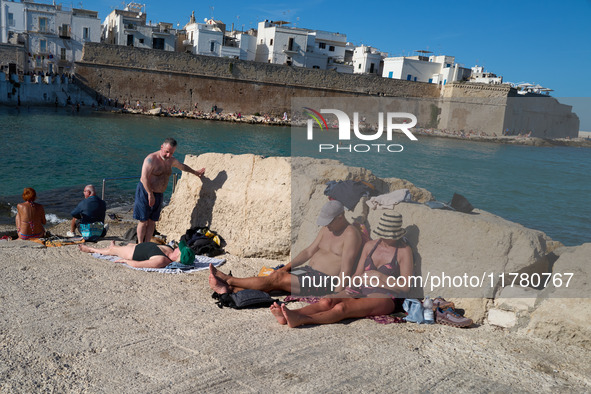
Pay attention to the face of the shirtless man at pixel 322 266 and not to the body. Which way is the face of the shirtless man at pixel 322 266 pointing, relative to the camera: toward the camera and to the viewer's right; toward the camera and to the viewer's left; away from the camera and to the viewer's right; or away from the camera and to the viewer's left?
toward the camera and to the viewer's left

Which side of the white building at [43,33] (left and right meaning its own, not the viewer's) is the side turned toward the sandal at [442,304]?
front

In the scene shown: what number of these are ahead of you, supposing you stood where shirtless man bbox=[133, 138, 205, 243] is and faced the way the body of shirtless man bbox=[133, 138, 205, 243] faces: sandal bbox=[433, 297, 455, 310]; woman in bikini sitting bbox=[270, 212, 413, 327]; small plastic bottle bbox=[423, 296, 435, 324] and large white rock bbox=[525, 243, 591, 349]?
4

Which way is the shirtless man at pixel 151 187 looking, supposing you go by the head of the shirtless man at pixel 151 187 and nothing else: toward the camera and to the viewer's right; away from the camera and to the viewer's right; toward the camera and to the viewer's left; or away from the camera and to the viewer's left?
toward the camera and to the viewer's right

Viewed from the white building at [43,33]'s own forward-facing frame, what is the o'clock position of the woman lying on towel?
The woman lying on towel is roughly at 12 o'clock from the white building.

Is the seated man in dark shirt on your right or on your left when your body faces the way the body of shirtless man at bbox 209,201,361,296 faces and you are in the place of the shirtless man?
on your right

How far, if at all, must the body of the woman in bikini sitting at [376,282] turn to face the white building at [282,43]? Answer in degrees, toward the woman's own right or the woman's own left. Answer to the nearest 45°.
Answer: approximately 135° to the woman's own right

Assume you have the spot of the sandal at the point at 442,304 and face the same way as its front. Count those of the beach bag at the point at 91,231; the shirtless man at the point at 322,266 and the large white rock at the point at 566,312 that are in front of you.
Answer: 1

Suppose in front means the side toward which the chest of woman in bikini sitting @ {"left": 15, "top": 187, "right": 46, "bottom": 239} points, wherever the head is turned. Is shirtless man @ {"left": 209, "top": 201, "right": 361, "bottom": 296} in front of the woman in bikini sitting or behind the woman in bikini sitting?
behind

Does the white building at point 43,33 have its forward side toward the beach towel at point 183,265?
yes

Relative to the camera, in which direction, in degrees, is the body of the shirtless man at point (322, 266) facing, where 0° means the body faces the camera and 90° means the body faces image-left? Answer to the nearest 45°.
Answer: approximately 45°

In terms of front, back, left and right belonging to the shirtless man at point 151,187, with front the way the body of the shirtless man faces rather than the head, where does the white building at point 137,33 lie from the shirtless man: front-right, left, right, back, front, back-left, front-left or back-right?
back-left

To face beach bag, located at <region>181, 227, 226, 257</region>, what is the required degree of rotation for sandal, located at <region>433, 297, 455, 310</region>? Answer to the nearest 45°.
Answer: approximately 180°

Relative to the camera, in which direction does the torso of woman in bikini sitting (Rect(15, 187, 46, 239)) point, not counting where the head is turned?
away from the camera
